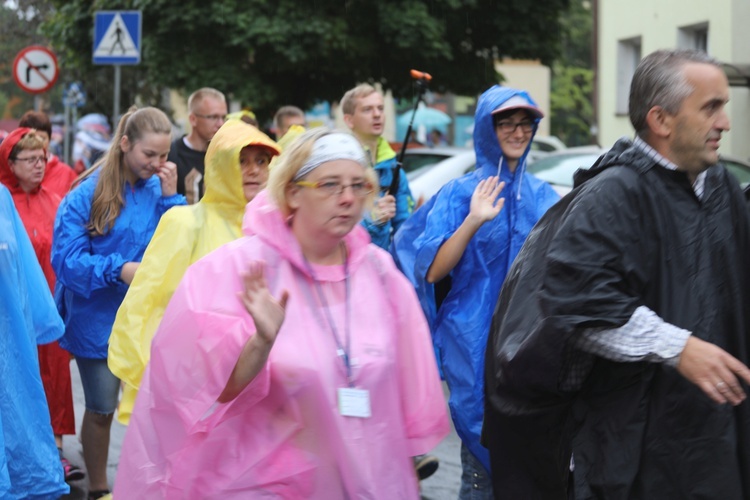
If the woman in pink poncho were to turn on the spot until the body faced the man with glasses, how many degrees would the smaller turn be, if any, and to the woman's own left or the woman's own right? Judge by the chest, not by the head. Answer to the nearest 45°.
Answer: approximately 135° to the woman's own left

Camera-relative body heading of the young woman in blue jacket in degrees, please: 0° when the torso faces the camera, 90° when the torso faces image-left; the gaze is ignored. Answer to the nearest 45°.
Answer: approximately 315°

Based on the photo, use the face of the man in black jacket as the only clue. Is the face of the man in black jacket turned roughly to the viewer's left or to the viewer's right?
to the viewer's right

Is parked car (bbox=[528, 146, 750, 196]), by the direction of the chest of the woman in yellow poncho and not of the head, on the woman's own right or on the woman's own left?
on the woman's own left

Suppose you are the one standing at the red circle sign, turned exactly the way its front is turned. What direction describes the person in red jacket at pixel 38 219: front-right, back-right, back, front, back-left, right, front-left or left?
front

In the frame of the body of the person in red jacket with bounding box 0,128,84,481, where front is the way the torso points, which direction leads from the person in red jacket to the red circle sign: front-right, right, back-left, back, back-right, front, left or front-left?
back-left

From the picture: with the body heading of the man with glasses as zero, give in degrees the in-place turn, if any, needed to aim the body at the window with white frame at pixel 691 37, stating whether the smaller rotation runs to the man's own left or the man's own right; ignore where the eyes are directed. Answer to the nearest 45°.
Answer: approximately 90° to the man's own left

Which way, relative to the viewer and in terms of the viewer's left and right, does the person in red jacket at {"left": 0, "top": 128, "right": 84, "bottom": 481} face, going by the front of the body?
facing the viewer and to the right of the viewer

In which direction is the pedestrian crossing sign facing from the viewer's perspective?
toward the camera

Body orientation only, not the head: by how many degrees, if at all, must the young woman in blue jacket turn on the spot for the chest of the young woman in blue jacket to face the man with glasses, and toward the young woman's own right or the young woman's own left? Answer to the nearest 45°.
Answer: approximately 135° to the young woman's own left

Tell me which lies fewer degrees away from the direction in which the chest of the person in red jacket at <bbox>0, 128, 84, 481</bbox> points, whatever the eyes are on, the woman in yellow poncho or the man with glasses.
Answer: the woman in yellow poncho

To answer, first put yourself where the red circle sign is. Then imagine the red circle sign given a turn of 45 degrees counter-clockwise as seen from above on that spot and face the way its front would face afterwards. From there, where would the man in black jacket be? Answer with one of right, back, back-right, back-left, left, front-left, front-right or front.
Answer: front-right

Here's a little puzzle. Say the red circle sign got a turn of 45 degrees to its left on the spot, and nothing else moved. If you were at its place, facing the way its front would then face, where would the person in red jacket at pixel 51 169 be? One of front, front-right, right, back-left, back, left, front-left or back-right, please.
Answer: front-right
